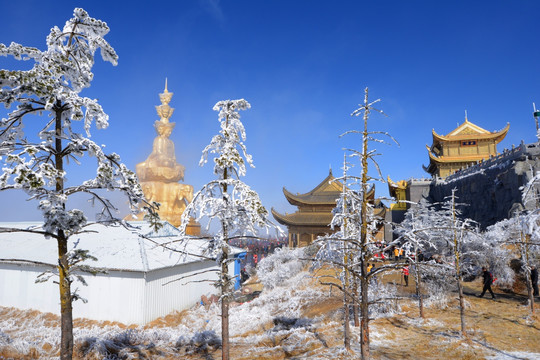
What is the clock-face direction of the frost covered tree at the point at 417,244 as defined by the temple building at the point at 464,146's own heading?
The frost covered tree is roughly at 12 o'clock from the temple building.

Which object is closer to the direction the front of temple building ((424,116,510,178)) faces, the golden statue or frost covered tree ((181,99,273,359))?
the frost covered tree

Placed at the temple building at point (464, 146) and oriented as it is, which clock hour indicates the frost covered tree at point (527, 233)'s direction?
The frost covered tree is roughly at 12 o'clock from the temple building.

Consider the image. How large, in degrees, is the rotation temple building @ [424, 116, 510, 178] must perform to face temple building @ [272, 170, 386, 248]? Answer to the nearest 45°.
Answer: approximately 45° to its right

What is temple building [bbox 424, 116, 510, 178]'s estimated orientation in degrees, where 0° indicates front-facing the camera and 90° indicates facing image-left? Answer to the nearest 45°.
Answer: approximately 0°

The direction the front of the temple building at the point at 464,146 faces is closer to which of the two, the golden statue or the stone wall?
the stone wall

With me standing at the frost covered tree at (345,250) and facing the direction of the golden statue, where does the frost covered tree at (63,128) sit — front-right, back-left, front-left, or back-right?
back-left

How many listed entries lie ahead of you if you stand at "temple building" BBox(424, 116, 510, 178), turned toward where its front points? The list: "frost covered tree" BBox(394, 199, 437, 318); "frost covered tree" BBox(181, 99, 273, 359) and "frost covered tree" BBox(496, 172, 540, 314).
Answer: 3

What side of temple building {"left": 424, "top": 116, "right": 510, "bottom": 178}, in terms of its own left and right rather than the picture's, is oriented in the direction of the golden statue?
right

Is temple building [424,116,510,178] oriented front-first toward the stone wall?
yes

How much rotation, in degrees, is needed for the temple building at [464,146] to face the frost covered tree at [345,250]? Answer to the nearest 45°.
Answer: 0° — it already faces it

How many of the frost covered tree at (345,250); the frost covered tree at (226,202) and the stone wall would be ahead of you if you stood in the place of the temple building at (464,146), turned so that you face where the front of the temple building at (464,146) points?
3

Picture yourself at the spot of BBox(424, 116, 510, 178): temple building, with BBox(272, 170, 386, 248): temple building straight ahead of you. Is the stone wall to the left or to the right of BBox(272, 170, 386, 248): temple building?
left
